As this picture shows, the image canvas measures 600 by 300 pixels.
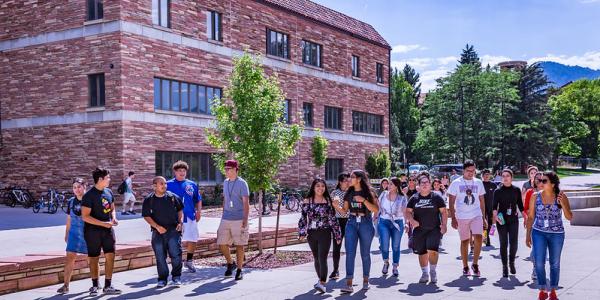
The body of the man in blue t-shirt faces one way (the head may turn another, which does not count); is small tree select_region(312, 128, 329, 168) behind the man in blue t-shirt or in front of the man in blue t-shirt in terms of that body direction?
behind

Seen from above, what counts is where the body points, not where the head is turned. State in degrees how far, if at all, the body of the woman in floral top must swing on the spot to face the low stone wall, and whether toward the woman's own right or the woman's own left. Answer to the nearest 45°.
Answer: approximately 90° to the woman's own right

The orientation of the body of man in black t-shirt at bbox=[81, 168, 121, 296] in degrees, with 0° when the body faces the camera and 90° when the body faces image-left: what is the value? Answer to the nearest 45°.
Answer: approximately 315°

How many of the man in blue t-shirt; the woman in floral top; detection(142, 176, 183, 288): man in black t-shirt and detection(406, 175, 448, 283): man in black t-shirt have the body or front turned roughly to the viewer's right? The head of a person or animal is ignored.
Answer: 0

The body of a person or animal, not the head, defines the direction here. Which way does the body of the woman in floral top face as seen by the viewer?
toward the camera

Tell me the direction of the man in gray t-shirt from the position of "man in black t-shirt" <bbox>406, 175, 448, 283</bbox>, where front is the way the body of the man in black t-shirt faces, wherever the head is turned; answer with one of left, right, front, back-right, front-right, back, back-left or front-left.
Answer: right

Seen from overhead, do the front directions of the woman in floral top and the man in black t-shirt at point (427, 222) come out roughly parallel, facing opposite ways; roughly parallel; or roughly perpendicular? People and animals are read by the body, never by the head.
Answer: roughly parallel

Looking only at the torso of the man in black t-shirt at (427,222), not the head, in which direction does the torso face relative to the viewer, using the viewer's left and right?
facing the viewer

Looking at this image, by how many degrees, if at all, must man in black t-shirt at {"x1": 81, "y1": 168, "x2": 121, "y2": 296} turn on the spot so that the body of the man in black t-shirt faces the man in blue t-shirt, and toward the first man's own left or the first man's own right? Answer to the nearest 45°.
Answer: approximately 90° to the first man's own left

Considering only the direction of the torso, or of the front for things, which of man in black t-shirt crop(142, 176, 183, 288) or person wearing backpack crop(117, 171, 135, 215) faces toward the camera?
the man in black t-shirt

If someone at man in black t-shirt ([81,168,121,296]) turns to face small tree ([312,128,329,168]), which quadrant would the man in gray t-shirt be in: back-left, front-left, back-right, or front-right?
front-right

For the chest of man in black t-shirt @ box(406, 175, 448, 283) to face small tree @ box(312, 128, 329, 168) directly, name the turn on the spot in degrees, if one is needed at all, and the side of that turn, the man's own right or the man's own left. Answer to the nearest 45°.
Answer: approximately 180°

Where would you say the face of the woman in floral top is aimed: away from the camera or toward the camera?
toward the camera
